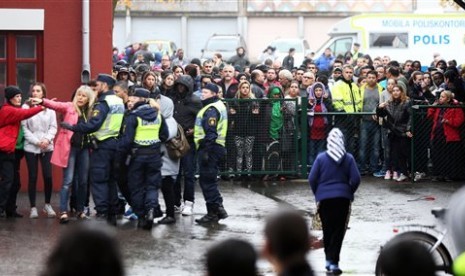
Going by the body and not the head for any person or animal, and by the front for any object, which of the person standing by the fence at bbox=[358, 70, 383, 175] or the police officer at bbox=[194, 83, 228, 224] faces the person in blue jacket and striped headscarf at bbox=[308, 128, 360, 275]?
the person standing by the fence

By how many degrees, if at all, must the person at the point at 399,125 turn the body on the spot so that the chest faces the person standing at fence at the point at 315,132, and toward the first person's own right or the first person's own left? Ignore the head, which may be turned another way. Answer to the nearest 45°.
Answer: approximately 45° to the first person's own right

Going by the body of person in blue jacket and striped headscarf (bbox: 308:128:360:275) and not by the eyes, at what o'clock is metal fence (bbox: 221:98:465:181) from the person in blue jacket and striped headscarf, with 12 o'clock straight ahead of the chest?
The metal fence is roughly at 12 o'clock from the person in blue jacket and striped headscarf.

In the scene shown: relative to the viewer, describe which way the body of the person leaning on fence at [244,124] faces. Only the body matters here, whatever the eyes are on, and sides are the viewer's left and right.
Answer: facing the viewer

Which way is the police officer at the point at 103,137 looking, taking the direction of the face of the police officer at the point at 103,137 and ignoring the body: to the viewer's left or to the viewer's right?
to the viewer's left

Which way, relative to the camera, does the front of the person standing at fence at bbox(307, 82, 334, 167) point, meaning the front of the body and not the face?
toward the camera

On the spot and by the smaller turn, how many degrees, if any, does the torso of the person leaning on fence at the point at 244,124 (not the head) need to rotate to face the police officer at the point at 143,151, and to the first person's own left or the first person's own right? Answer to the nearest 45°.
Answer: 0° — they already face them

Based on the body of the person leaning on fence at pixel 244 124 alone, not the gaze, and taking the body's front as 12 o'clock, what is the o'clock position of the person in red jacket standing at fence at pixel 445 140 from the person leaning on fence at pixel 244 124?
the person in red jacket standing at fence at pixel 445 140 is roughly at 9 o'clock from the person leaning on fence at pixel 244 124.

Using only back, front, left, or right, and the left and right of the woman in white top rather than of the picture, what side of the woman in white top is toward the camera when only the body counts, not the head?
front

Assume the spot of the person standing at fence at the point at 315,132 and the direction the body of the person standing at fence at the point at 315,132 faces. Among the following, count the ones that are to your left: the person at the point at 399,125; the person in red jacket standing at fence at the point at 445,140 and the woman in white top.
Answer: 2

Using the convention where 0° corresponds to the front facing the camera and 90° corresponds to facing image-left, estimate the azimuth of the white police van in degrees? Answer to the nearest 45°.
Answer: approximately 90°

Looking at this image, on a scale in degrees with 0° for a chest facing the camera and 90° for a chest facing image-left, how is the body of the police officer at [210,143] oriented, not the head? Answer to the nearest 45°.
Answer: approximately 90°

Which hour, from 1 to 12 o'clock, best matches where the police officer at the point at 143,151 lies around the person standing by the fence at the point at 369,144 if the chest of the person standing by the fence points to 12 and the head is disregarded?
The police officer is roughly at 1 o'clock from the person standing by the fence.

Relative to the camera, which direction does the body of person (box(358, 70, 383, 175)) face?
toward the camera

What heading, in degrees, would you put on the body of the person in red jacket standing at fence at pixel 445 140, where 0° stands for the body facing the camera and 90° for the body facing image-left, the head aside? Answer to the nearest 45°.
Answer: approximately 45°

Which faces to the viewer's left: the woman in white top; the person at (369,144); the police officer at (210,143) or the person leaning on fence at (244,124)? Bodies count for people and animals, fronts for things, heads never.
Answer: the police officer

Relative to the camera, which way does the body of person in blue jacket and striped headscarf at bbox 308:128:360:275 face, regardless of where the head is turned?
away from the camera
